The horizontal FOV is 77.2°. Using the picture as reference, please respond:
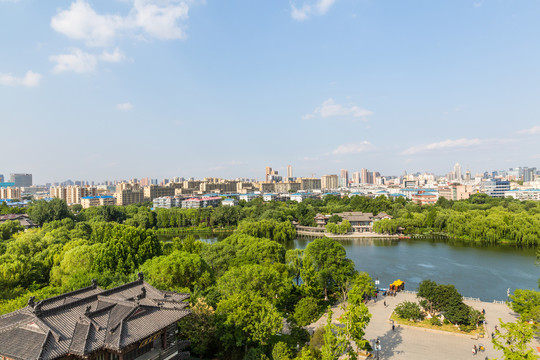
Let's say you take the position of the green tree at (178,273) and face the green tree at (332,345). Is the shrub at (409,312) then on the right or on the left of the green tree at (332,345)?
left

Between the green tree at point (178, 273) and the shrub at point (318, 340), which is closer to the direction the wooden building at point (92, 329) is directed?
the shrub

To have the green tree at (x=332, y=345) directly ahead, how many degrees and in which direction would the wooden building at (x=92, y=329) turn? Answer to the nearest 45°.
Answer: approximately 45° to its left

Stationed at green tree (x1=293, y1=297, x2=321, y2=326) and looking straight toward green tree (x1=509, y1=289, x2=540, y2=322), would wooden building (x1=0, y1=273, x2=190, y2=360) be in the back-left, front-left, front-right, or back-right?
back-right

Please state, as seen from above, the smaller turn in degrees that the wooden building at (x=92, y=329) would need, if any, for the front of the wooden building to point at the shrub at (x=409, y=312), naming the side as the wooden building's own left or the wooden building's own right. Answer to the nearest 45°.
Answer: approximately 45° to the wooden building's own left

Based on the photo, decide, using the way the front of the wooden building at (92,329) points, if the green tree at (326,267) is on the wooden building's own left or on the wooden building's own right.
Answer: on the wooden building's own left
